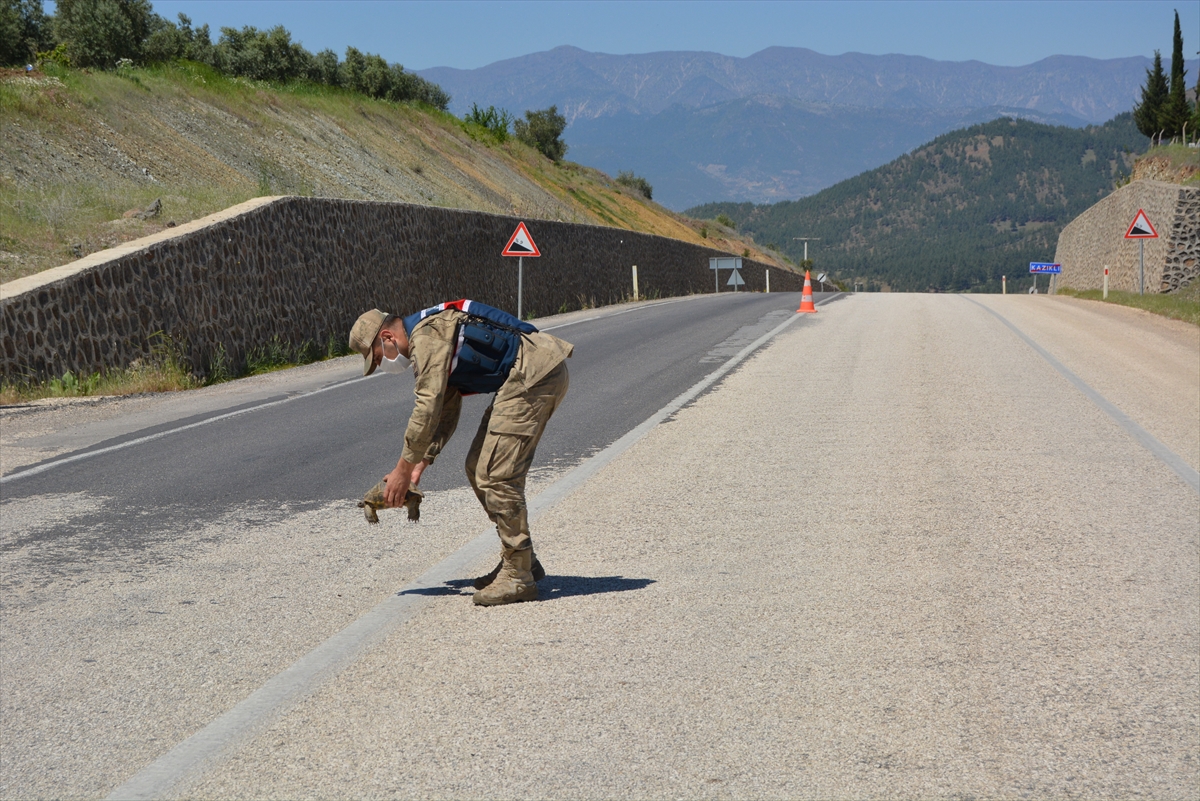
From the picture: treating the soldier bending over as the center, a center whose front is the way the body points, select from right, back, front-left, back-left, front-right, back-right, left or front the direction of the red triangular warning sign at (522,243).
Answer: right

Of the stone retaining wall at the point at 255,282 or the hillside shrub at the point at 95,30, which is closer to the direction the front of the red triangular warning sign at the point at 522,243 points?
the stone retaining wall

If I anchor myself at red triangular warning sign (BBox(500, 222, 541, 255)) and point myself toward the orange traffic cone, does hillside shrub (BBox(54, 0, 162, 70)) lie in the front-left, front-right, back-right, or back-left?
back-left

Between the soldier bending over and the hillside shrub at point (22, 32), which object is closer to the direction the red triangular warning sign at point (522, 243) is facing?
the soldier bending over

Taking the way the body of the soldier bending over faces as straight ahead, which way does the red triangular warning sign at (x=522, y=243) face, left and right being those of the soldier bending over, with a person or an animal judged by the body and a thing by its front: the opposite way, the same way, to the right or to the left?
to the left

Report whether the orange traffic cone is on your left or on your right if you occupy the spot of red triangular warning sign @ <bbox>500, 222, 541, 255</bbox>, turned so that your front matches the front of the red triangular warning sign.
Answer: on your left

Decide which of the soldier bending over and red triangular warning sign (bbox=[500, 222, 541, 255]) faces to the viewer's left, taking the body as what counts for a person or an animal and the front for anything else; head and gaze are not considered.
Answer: the soldier bending over

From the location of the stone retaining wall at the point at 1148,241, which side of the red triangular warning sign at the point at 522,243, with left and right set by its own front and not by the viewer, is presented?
left

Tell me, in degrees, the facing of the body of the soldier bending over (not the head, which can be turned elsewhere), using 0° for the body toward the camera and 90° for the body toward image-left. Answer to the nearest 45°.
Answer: approximately 90°

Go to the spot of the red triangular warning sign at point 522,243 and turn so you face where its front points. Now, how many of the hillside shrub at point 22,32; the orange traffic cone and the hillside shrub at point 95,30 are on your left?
1

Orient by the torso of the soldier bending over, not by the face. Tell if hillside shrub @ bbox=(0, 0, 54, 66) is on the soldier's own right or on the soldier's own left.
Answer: on the soldier's own right

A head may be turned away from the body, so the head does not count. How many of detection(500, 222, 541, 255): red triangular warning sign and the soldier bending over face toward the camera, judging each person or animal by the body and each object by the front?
1

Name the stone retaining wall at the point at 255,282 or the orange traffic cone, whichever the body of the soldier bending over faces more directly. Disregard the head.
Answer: the stone retaining wall
